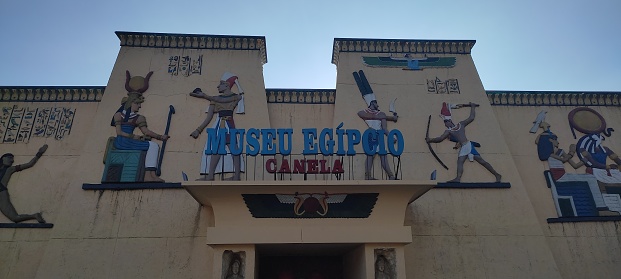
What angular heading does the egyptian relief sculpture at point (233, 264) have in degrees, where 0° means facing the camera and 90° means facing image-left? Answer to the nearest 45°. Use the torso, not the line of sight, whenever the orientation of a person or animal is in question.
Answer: approximately 0°

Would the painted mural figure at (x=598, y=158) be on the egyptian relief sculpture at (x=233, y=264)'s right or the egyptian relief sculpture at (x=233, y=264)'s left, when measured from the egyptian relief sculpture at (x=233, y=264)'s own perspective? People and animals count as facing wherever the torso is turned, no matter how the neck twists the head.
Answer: on its left

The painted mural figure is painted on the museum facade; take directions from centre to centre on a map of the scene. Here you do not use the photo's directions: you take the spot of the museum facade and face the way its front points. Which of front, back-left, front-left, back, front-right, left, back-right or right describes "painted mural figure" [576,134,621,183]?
left
